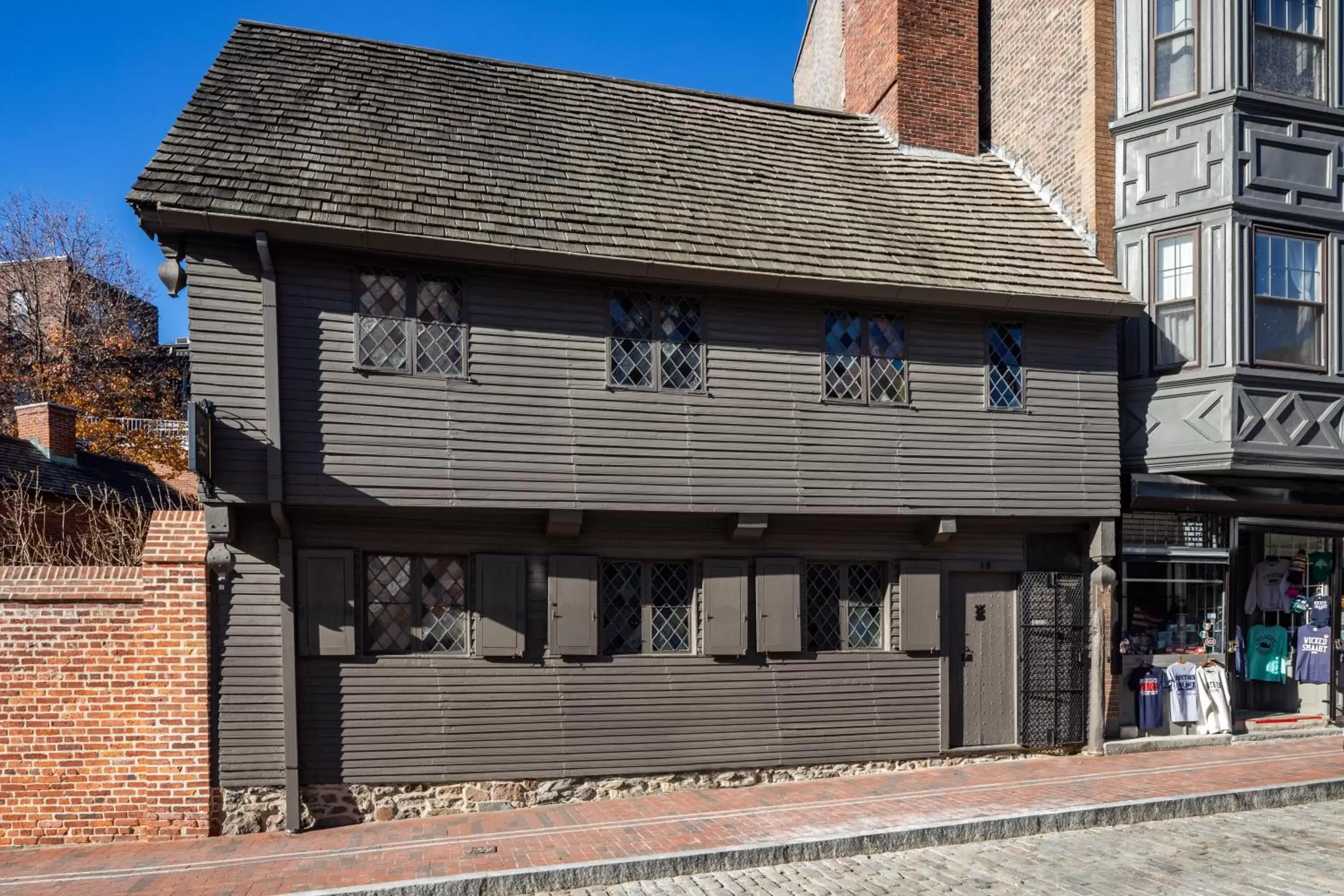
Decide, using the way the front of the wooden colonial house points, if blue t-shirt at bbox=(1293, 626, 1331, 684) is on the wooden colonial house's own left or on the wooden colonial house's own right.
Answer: on the wooden colonial house's own left

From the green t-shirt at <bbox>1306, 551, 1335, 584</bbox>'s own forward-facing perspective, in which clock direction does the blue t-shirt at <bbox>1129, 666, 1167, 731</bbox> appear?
The blue t-shirt is roughly at 1 o'clock from the green t-shirt.

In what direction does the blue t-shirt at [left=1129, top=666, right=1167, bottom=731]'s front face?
toward the camera

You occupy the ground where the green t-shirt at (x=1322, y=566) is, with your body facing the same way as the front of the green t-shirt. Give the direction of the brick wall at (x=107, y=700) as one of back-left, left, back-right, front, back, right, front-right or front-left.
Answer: front-right

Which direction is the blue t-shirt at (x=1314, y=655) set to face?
toward the camera

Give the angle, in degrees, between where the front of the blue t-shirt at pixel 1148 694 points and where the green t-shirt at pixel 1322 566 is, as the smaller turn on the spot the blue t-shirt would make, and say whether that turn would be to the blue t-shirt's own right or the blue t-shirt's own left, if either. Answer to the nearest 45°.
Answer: approximately 135° to the blue t-shirt's own left
